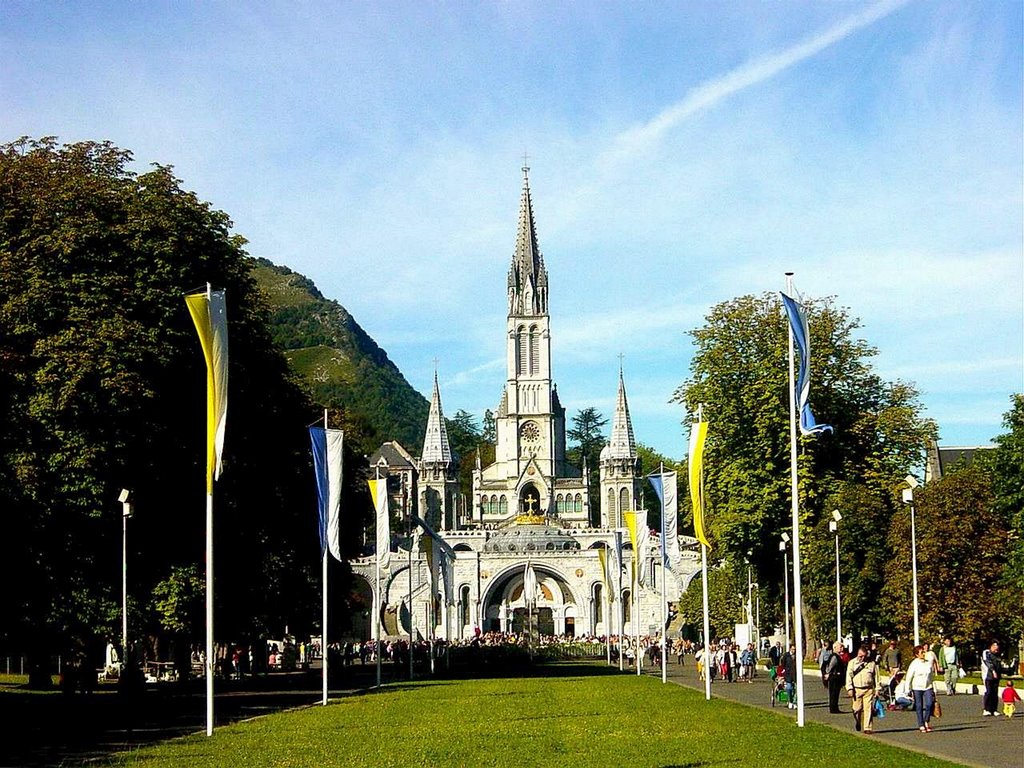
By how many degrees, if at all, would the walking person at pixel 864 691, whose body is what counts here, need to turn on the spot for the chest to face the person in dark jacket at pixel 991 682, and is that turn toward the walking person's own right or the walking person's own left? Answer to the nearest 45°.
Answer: approximately 135° to the walking person's own left

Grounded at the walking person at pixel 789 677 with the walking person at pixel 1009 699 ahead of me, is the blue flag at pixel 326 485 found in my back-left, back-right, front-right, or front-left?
back-right

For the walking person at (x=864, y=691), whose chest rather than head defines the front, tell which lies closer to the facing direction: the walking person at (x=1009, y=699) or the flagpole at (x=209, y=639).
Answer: the flagpole

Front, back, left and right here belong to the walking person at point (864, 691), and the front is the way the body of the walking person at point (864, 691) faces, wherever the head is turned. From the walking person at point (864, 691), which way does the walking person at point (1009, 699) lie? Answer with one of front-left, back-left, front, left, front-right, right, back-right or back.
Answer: back-left

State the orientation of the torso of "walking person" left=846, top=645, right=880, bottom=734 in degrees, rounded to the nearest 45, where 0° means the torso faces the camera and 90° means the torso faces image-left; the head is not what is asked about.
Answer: approximately 0°

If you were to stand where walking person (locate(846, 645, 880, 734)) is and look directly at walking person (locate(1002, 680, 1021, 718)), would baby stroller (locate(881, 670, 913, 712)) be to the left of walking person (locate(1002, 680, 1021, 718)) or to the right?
left

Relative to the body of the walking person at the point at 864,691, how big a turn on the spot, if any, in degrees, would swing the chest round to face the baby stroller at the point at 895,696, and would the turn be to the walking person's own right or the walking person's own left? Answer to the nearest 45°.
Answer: approximately 180°

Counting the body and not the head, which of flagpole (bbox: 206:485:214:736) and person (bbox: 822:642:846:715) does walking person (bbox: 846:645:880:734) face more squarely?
the flagpole

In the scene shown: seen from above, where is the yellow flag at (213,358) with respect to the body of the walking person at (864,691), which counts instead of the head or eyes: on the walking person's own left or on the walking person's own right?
on the walking person's own right

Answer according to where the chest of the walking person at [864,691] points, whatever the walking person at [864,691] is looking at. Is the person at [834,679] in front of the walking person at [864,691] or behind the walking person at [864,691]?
behind
